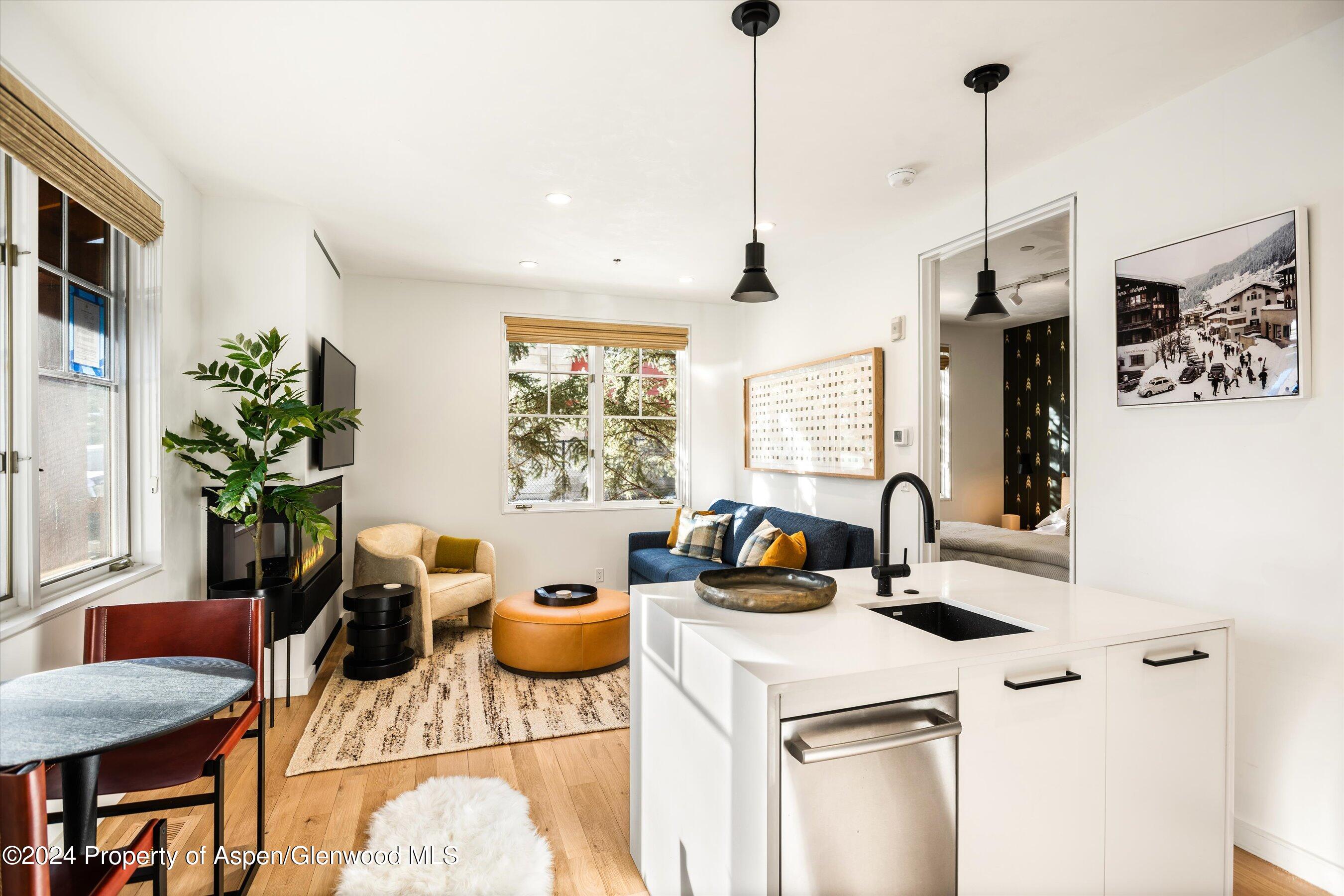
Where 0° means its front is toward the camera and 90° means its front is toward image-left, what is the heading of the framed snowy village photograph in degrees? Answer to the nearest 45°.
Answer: approximately 45°

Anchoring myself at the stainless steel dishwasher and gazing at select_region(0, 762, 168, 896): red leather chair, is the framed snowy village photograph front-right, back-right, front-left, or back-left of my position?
back-right

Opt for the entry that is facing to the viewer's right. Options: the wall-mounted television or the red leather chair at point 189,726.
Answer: the wall-mounted television

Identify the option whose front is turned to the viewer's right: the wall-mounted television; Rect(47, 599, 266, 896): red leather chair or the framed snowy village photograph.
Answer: the wall-mounted television

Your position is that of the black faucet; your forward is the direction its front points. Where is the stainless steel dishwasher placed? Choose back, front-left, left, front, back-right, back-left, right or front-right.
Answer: front-right

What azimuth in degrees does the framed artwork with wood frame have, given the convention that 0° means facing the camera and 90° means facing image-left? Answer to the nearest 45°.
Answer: approximately 45°

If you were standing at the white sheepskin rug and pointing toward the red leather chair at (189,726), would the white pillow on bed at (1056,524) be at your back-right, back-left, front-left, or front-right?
back-right

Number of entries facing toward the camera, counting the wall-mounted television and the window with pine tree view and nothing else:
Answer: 1

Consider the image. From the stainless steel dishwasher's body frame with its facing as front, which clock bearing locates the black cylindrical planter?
The black cylindrical planter is roughly at 5 o'clock from the stainless steel dishwasher.

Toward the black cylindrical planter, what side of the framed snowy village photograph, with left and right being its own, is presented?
front

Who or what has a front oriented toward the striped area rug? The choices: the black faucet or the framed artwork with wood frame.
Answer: the framed artwork with wood frame

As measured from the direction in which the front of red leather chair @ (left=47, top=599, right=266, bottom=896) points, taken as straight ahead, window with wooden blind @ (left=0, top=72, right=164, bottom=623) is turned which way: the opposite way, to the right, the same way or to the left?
to the left

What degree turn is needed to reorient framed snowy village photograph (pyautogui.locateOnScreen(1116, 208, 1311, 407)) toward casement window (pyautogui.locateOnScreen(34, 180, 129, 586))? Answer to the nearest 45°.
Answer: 0° — it already faces it

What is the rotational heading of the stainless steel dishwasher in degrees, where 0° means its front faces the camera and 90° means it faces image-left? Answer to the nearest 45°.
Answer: approximately 315°

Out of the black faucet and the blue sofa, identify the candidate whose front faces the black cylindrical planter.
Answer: the blue sofa

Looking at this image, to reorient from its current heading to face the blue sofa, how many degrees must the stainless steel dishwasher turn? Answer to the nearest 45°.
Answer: approximately 135° to its left

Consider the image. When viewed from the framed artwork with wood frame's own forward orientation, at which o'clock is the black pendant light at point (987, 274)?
The black pendant light is roughly at 10 o'clock from the framed artwork with wood frame.
